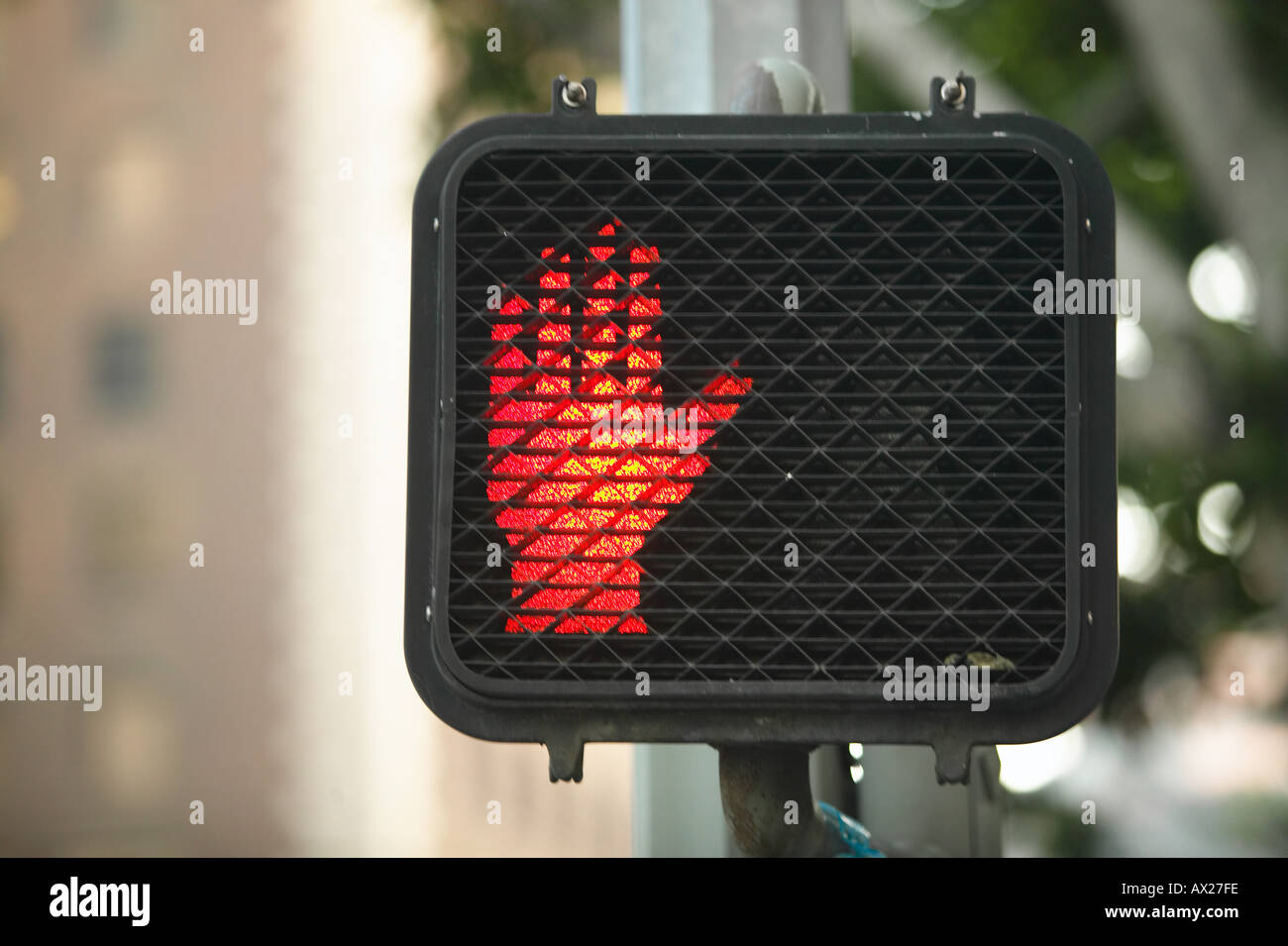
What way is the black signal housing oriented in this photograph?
toward the camera
